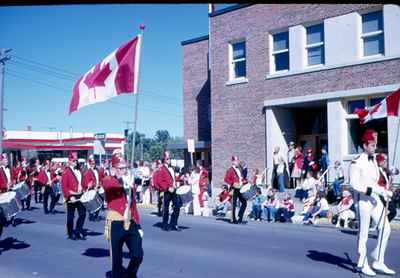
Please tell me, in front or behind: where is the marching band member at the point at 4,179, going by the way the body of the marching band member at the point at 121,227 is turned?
behind

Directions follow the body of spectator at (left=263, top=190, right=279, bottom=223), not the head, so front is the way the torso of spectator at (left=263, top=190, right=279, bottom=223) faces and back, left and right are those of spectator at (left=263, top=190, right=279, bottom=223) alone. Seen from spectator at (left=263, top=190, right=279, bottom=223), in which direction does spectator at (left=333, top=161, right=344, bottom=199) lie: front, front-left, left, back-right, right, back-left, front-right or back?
back

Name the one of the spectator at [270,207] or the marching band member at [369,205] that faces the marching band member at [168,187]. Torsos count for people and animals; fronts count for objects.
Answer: the spectator

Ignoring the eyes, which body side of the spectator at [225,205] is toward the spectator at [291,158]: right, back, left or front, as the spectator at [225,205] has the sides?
back

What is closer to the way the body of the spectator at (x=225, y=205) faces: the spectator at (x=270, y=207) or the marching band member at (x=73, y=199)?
the marching band member

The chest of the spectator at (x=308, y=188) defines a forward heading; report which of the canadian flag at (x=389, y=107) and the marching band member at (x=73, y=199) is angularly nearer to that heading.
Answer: the marching band member
